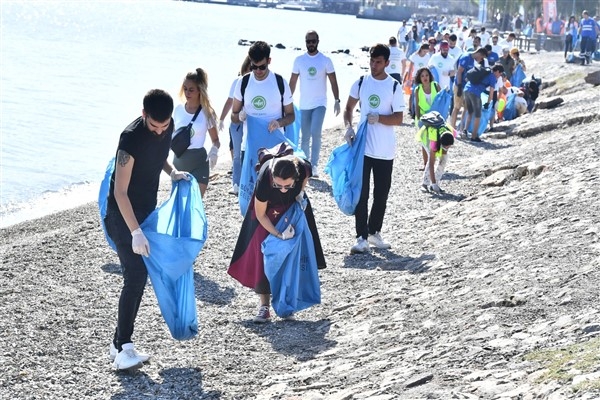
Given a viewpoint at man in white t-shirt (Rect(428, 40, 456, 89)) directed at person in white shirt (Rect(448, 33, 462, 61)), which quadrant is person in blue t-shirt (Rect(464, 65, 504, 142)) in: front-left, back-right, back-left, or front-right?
back-right

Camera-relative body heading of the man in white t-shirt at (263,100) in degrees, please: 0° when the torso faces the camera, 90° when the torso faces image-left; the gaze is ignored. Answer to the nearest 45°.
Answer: approximately 0°

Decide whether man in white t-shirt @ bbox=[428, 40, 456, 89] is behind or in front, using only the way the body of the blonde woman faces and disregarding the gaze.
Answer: behind

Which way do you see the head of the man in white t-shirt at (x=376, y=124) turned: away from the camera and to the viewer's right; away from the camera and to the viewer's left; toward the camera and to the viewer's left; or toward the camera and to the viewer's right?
toward the camera and to the viewer's left

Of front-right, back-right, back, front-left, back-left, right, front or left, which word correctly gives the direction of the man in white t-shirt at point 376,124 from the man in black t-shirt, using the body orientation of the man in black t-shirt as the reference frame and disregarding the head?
left

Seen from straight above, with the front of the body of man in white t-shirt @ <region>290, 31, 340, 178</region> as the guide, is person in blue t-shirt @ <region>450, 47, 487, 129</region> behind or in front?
behind

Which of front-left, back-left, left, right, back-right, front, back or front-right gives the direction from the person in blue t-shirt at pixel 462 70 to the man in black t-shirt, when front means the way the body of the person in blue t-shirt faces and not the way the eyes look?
right

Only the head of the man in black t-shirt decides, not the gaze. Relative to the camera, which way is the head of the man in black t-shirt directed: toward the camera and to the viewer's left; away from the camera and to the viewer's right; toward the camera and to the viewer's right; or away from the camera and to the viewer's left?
toward the camera and to the viewer's right
